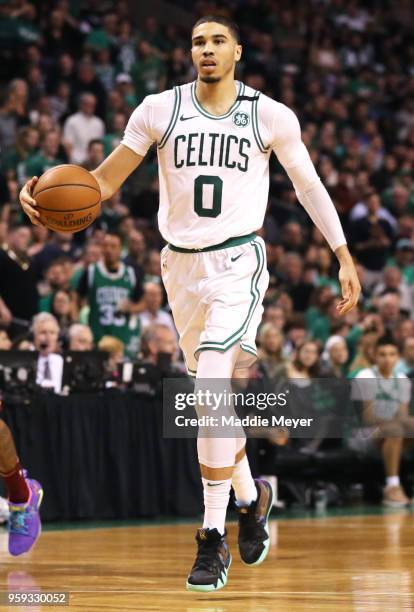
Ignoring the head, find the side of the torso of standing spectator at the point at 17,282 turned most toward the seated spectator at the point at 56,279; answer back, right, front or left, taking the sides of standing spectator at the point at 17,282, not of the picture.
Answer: left

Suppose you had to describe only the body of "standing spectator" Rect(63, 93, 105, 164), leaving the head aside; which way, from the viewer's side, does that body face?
toward the camera

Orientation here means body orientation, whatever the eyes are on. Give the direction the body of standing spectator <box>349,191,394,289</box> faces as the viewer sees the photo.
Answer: toward the camera

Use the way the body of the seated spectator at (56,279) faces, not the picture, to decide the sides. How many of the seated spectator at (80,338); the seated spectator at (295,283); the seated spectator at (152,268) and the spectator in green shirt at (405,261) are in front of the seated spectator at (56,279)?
1

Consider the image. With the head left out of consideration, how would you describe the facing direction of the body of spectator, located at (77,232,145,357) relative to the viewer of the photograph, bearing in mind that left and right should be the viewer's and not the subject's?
facing the viewer

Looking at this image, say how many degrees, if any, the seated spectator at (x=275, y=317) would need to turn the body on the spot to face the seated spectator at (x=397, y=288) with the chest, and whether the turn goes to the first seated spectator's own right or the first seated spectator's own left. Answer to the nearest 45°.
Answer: approximately 135° to the first seated spectator's own left

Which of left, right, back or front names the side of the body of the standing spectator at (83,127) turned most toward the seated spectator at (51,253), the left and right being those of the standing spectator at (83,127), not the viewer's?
front
